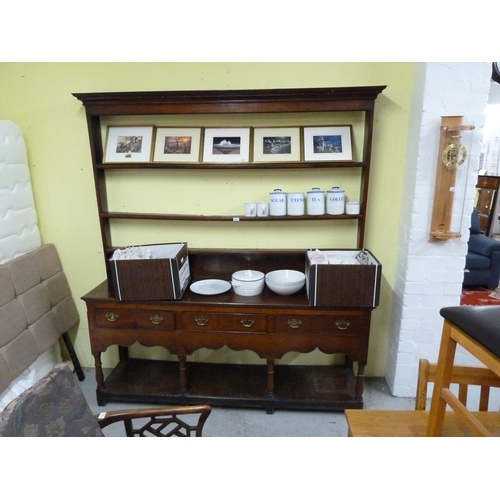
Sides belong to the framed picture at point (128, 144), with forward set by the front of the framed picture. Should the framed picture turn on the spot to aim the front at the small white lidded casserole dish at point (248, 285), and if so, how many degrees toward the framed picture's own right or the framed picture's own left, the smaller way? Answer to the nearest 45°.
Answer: approximately 45° to the framed picture's own left

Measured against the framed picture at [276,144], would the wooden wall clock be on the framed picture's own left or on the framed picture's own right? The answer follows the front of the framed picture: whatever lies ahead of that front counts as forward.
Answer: on the framed picture's own left

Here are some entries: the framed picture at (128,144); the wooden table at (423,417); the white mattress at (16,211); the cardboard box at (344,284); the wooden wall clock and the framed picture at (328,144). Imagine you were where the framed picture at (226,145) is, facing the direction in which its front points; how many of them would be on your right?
2

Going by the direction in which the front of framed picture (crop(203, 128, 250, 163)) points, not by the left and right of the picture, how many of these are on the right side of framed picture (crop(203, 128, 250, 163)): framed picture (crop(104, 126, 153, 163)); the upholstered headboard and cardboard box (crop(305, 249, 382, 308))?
2

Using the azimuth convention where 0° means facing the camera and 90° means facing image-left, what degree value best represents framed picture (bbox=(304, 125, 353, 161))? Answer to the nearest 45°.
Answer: approximately 0°
